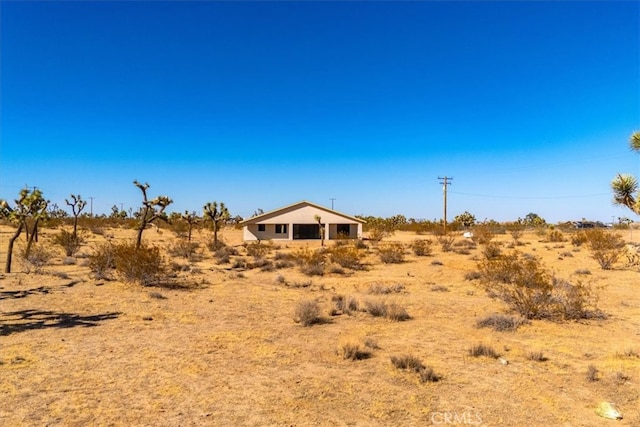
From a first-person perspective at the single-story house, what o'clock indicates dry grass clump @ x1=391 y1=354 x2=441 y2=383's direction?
The dry grass clump is roughly at 12 o'clock from the single-story house.

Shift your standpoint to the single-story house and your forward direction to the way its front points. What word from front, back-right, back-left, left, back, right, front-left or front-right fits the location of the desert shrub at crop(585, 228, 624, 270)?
front-left

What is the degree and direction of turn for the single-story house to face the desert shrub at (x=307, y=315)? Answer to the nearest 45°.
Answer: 0° — it already faces it

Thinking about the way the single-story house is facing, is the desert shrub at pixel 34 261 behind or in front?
in front

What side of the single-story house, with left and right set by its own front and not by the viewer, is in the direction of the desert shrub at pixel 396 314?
front

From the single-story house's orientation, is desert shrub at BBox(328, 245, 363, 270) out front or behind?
out front

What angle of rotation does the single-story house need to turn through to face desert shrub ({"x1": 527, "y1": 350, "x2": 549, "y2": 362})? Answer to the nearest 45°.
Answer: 0° — it already faces it

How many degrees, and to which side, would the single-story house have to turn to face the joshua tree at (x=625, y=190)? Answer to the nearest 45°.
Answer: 0° — it already faces it

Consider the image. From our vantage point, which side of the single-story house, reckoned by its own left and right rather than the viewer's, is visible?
front

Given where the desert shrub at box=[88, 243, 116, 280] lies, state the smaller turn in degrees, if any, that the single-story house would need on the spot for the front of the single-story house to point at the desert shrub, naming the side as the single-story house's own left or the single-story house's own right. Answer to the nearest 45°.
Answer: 0° — it already faces it

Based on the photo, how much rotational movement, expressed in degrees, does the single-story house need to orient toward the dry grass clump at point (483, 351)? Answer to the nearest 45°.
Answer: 0° — it already faces it

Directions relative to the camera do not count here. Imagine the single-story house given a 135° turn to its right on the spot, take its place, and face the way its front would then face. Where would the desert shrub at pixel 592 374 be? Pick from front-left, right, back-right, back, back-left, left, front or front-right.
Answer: back-left

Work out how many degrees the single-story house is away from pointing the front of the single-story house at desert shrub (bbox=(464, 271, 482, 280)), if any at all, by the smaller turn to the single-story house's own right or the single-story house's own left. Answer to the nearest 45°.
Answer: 0° — it already faces it

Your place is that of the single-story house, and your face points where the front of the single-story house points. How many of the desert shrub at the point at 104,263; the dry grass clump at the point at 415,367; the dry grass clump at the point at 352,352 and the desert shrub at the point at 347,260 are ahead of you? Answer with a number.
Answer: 4
